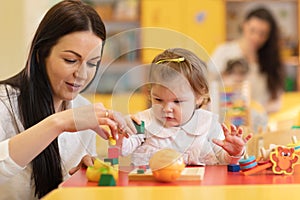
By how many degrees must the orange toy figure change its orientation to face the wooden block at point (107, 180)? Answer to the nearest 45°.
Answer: approximately 45° to its right

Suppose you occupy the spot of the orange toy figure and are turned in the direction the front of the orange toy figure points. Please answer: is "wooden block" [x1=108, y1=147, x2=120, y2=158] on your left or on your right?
on your right

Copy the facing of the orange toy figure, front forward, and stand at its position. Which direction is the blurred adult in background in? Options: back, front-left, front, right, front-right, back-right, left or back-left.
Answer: back

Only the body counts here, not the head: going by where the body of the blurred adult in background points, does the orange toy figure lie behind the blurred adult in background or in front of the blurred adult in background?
in front

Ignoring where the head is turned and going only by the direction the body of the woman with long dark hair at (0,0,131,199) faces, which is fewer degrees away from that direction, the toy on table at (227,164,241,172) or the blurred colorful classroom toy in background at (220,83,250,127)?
the toy on table

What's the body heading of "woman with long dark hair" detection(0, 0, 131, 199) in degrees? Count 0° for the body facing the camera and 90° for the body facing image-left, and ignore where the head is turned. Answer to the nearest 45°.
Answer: approximately 315°

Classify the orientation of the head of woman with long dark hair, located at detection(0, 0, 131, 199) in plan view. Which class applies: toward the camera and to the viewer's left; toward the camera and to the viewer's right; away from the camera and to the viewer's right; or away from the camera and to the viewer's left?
toward the camera and to the viewer's right
